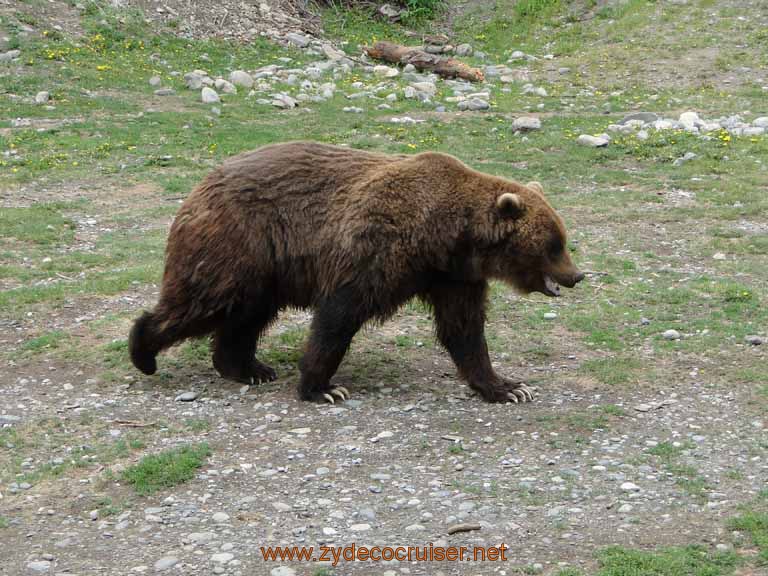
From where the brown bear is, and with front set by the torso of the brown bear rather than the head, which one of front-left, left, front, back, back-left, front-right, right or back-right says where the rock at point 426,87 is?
left

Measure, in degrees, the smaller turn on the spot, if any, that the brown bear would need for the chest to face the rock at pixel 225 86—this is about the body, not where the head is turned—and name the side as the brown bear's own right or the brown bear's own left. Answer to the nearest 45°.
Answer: approximately 90° to the brown bear's own left

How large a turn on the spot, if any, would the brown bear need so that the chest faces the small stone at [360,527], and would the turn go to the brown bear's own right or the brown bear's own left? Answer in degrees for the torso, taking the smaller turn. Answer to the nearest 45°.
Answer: approximately 90° to the brown bear's own right

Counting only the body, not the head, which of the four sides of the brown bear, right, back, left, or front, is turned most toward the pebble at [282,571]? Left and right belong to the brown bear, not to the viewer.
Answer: right

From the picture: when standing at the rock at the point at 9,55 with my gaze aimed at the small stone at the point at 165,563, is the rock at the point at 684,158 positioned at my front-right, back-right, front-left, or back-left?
front-left

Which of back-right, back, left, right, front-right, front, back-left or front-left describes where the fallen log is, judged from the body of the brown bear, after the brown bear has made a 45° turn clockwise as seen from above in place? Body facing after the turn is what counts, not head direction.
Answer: back-left

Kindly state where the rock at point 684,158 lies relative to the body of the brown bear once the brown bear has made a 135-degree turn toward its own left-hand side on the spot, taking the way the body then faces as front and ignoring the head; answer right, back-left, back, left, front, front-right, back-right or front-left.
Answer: right

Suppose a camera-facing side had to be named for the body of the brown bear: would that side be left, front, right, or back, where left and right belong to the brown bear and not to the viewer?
right

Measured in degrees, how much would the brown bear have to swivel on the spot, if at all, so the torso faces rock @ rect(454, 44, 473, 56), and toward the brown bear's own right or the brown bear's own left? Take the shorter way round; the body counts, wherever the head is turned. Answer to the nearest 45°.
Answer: approximately 90° to the brown bear's own left

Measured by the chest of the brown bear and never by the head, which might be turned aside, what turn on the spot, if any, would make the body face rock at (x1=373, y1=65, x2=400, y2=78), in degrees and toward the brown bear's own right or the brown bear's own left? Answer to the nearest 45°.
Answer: approximately 90° to the brown bear's own left

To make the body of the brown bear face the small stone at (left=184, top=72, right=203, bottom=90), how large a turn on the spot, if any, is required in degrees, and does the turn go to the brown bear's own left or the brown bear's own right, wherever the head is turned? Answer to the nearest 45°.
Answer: approximately 90° to the brown bear's own left

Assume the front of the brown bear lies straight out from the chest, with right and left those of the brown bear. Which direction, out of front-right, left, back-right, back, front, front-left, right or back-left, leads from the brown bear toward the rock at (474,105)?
left

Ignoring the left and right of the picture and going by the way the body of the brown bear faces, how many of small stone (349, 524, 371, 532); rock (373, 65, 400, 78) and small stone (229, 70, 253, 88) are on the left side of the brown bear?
2
